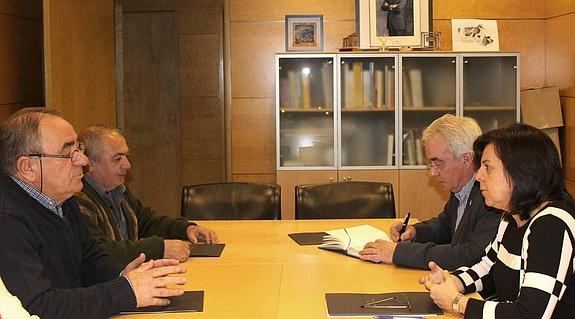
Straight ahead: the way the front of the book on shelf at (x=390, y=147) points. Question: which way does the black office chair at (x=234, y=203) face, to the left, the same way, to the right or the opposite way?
the same way

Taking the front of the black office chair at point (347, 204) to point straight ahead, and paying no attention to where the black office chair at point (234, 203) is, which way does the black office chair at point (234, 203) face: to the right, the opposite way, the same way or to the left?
the same way

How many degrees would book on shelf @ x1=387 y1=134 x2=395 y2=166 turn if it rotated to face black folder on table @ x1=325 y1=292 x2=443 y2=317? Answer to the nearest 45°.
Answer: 0° — it already faces it

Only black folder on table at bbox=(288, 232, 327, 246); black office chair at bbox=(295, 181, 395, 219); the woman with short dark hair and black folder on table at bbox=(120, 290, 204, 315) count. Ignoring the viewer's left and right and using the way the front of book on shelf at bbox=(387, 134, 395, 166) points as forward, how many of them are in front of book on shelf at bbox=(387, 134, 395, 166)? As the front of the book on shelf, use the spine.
4

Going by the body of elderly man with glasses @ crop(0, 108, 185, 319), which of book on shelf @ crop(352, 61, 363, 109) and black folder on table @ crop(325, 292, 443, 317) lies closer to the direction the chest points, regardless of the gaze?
the black folder on table

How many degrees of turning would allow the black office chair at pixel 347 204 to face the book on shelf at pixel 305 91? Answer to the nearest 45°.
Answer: approximately 180°

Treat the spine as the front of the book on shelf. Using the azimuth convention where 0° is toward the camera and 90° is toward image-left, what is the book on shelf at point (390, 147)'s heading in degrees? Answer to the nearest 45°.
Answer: approximately 0°

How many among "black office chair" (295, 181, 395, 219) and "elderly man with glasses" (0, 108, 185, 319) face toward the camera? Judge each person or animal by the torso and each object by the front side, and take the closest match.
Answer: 1

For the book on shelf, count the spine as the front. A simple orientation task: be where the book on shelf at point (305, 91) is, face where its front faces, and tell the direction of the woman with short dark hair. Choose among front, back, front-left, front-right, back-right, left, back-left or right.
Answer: front

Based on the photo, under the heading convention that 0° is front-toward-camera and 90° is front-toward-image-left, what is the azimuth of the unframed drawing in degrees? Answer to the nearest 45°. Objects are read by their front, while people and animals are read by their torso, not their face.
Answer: approximately 0°

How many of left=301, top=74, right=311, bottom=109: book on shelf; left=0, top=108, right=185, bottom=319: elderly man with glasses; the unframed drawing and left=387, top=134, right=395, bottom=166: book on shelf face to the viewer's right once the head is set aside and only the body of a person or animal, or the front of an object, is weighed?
1

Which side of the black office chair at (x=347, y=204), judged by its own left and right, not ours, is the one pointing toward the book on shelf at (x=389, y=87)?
back

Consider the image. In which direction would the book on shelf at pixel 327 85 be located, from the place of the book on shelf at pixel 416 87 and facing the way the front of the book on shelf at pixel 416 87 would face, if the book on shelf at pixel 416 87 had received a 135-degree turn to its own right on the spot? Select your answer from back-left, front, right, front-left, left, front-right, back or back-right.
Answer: front-left

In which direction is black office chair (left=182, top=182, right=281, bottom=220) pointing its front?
toward the camera

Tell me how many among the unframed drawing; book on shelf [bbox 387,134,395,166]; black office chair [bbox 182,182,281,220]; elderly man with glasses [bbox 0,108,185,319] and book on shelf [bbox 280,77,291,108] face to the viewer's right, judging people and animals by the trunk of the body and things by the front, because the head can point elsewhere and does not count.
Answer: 1

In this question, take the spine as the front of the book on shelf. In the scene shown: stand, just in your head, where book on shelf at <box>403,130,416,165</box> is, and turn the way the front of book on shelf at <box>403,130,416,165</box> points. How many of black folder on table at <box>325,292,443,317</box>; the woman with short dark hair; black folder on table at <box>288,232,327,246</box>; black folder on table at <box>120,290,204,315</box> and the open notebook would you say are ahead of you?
5

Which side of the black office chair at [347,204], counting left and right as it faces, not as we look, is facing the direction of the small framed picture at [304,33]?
back

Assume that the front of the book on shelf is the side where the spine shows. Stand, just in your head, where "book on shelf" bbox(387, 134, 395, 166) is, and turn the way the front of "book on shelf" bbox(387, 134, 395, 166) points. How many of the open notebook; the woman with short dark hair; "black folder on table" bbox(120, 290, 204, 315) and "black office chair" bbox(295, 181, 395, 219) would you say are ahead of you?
4
